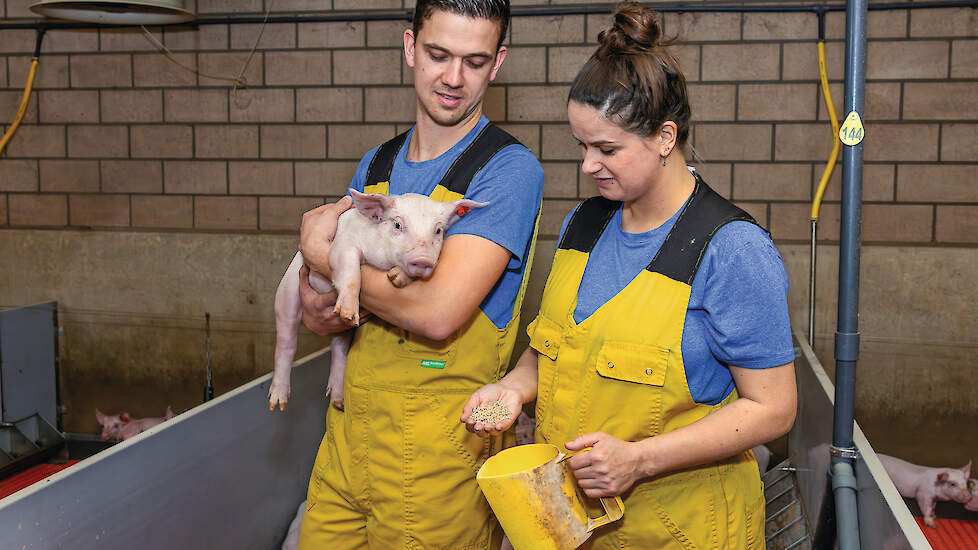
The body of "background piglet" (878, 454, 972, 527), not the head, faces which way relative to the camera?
to the viewer's right

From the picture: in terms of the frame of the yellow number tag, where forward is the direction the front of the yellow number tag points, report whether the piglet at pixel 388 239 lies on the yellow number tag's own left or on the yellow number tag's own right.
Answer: on the yellow number tag's own right

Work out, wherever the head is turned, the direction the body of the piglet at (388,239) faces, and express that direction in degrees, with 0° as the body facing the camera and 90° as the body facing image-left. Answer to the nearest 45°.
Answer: approximately 315°

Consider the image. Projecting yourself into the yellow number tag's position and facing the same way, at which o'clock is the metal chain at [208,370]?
The metal chain is roughly at 4 o'clock from the yellow number tag.

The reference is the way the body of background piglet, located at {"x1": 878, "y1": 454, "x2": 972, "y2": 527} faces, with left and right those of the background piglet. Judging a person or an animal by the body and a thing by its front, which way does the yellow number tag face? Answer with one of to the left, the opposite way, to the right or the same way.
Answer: to the right

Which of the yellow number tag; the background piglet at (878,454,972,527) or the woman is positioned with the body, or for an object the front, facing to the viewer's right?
the background piglet

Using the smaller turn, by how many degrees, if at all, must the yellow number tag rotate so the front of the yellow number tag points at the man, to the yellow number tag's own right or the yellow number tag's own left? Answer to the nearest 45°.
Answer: approximately 45° to the yellow number tag's own right

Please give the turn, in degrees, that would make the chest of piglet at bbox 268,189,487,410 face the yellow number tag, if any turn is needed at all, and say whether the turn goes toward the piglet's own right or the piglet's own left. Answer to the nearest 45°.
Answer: approximately 45° to the piglet's own left

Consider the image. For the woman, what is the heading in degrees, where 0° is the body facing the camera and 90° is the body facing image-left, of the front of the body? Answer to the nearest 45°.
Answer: approximately 45°

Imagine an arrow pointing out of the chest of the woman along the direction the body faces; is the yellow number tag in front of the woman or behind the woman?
behind

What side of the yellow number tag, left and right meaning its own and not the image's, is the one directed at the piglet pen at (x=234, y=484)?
right
